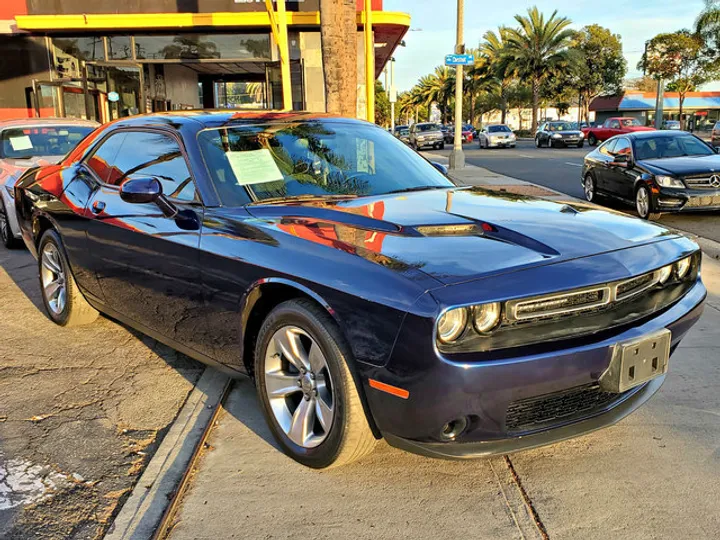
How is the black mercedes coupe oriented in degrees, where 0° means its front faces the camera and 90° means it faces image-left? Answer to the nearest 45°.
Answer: approximately 315°

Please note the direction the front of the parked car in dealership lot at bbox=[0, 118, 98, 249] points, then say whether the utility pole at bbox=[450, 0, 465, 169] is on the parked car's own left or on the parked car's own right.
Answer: on the parked car's own left

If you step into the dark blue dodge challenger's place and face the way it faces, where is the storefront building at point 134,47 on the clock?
The storefront building is roughly at 7 o'clock from the dark blue dodge challenger.

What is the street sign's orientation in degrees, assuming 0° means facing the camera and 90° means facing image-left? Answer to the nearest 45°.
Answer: approximately 0°

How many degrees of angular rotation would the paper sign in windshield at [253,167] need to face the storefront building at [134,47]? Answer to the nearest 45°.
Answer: approximately 135° to its left

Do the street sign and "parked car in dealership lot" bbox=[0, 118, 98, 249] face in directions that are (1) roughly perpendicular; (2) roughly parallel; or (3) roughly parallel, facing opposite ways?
roughly perpendicular

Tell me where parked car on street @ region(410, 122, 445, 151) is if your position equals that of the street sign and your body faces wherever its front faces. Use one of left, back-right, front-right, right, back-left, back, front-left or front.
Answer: back

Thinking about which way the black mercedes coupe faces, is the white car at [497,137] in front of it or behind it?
behind

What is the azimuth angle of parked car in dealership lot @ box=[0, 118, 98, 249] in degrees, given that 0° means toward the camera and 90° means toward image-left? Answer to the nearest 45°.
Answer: approximately 315°

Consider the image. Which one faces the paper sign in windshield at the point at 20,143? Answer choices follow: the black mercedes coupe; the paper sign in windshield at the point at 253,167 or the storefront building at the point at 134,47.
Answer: the storefront building

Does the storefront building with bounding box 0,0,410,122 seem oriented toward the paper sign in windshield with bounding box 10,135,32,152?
yes

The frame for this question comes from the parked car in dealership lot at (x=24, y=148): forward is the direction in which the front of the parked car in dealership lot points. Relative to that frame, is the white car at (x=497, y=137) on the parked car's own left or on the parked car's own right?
on the parked car's own left
